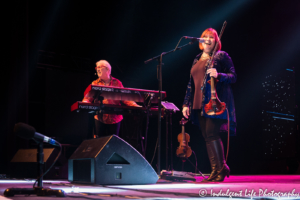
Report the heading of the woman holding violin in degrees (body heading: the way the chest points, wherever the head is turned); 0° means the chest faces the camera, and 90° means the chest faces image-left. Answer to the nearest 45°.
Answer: approximately 45°

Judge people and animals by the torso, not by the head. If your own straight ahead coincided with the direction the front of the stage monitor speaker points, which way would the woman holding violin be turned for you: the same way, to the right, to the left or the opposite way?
the opposite way

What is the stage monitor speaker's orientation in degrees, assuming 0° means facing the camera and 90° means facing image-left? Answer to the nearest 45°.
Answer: approximately 225°
